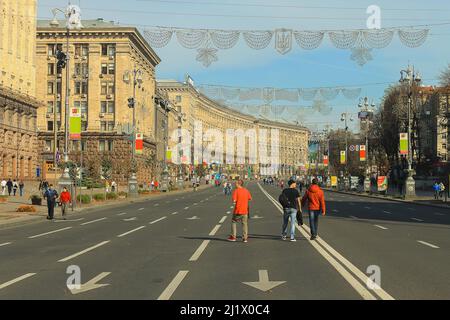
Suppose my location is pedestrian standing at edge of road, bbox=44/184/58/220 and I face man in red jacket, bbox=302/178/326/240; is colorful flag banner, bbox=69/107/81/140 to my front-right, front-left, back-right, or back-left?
back-left

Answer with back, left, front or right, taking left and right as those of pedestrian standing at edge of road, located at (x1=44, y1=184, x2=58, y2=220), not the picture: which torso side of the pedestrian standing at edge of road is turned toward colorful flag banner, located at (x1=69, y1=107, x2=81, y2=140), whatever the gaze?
back

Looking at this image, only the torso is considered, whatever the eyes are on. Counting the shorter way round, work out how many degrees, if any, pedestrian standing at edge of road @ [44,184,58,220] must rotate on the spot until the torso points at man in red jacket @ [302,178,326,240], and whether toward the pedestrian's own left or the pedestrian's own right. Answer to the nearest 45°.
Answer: approximately 45° to the pedestrian's own left

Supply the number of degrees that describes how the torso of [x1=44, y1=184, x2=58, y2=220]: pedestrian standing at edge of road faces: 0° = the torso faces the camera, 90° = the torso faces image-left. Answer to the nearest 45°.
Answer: approximately 0°
